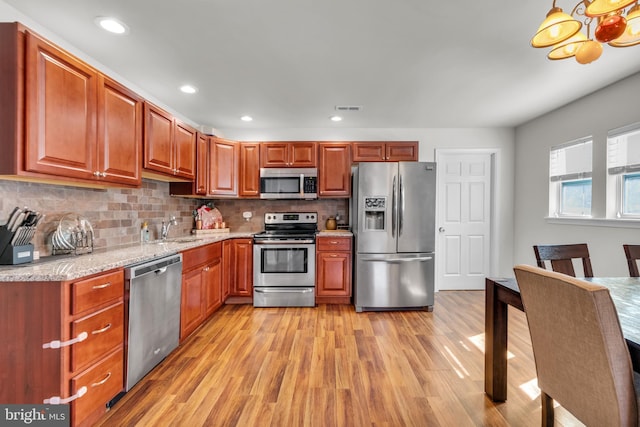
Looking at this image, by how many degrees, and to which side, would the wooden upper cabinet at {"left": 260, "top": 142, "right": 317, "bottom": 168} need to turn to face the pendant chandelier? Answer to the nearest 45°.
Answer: approximately 45° to its left

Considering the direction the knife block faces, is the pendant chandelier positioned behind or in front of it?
in front

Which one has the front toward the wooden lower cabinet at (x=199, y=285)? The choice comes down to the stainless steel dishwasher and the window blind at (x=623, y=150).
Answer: the window blind

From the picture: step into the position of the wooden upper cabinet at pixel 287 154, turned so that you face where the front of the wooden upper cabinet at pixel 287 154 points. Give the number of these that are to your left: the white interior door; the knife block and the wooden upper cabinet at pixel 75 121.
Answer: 1

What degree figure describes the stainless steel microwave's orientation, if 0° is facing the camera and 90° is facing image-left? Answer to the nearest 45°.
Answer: approximately 0°

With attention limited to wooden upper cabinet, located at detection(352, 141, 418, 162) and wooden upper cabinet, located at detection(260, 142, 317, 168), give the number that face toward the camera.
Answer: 2

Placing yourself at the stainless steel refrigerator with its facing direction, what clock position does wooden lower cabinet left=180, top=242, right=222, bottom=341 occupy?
The wooden lower cabinet is roughly at 2 o'clock from the stainless steel refrigerator.

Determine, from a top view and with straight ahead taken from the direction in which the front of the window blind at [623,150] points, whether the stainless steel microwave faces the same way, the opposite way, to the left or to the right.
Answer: to the left

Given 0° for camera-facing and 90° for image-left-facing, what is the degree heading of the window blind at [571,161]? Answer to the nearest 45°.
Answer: approximately 45°

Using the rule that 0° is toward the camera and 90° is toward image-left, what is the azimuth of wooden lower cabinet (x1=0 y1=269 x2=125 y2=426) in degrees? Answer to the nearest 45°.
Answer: approximately 315°

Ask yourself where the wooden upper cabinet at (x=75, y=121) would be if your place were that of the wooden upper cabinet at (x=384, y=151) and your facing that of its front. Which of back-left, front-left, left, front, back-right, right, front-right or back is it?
front-right

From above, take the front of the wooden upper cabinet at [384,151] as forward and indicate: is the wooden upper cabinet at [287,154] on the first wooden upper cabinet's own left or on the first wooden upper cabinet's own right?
on the first wooden upper cabinet's own right

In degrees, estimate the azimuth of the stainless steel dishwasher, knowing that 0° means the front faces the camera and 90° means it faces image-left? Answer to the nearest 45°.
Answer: approximately 315°

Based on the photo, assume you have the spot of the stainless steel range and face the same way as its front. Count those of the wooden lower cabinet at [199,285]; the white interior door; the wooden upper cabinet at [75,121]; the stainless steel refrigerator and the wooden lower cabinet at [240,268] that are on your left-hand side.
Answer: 2

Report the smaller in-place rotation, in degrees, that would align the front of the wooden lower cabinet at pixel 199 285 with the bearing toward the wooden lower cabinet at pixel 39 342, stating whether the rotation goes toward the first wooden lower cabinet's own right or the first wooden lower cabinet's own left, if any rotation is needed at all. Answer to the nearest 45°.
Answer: approximately 90° to the first wooden lower cabinet's own right

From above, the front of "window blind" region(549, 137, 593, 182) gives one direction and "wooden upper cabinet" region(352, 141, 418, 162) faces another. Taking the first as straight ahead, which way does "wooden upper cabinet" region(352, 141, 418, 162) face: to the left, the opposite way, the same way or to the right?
to the left
